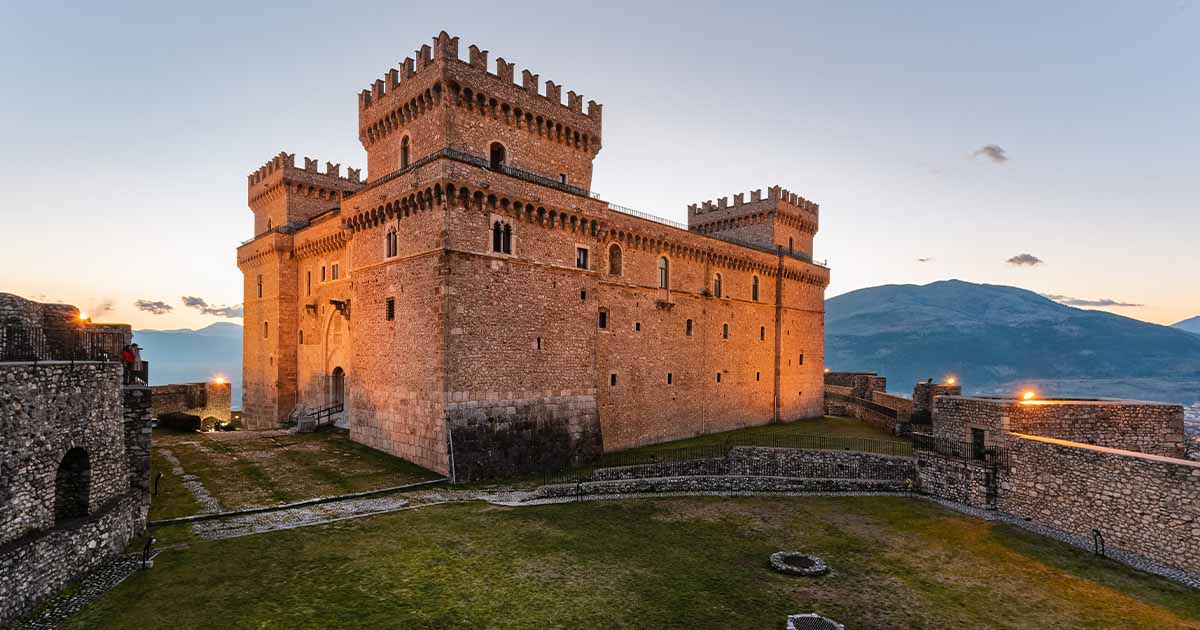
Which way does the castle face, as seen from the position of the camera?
facing the viewer and to the left of the viewer

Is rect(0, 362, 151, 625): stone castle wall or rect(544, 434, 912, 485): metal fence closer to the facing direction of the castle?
the stone castle wall

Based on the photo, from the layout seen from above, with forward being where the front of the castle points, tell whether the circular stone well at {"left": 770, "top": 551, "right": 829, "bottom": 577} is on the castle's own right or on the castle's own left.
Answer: on the castle's own left

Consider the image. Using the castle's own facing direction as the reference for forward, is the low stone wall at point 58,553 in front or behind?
in front

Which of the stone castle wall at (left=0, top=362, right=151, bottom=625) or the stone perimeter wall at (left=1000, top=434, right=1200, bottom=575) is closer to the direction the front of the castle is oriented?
the stone castle wall

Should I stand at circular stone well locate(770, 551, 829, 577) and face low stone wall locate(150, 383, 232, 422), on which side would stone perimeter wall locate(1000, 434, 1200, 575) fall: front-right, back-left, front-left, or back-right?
back-right

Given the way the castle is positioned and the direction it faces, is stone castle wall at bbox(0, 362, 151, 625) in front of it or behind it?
in front

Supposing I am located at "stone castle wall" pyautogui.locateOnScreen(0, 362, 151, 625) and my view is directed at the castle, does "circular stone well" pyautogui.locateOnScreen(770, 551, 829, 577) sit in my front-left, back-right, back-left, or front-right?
front-right
